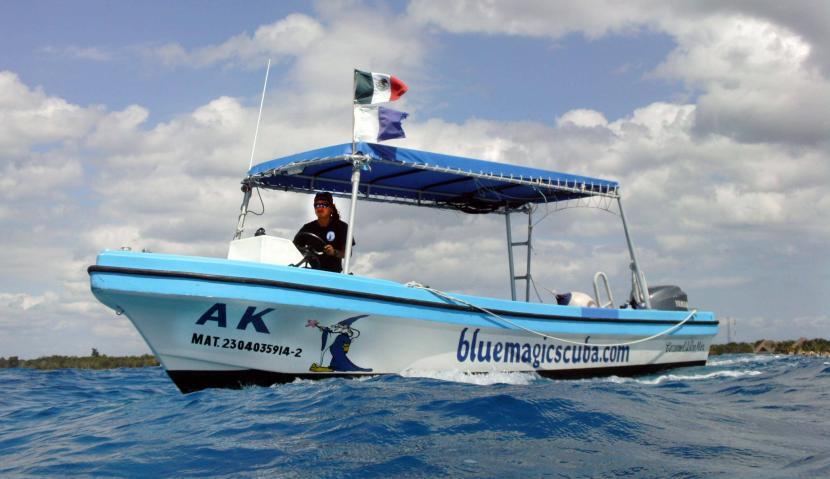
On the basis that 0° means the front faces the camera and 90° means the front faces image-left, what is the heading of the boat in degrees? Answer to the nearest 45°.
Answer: approximately 45°

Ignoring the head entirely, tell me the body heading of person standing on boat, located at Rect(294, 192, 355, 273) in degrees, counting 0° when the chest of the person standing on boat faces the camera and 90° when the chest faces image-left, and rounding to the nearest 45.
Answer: approximately 45°
